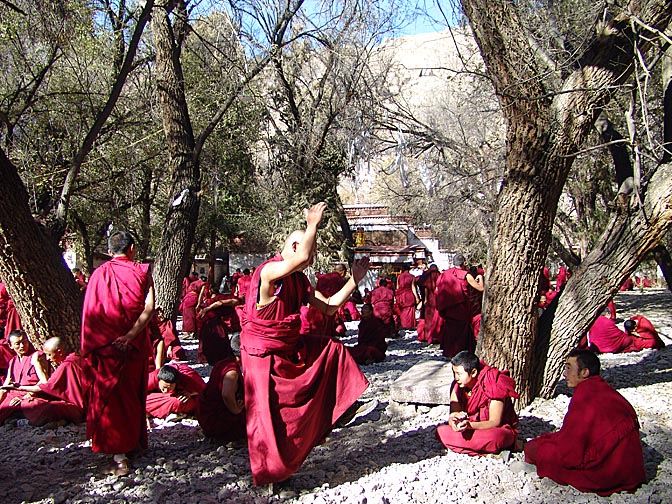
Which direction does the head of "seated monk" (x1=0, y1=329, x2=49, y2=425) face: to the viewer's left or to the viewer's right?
to the viewer's right

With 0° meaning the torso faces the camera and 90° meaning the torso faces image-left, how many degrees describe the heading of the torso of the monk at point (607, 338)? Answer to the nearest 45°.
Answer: approximately 225°

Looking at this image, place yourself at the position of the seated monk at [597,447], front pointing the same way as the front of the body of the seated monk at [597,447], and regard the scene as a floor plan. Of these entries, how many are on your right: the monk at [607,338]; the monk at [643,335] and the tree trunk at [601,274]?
3

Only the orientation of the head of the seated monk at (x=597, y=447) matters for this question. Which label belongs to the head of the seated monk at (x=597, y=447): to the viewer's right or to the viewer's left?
to the viewer's left

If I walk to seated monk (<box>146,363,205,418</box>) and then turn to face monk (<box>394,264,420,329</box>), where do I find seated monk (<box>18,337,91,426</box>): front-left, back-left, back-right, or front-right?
back-left

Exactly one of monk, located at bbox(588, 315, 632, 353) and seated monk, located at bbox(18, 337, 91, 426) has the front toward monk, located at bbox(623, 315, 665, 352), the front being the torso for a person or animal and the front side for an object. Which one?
monk, located at bbox(588, 315, 632, 353)

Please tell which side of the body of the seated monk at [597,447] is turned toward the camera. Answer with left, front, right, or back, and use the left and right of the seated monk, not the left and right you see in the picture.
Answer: left

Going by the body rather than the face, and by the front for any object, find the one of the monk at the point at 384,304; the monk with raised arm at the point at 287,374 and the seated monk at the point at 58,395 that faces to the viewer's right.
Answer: the monk with raised arm
